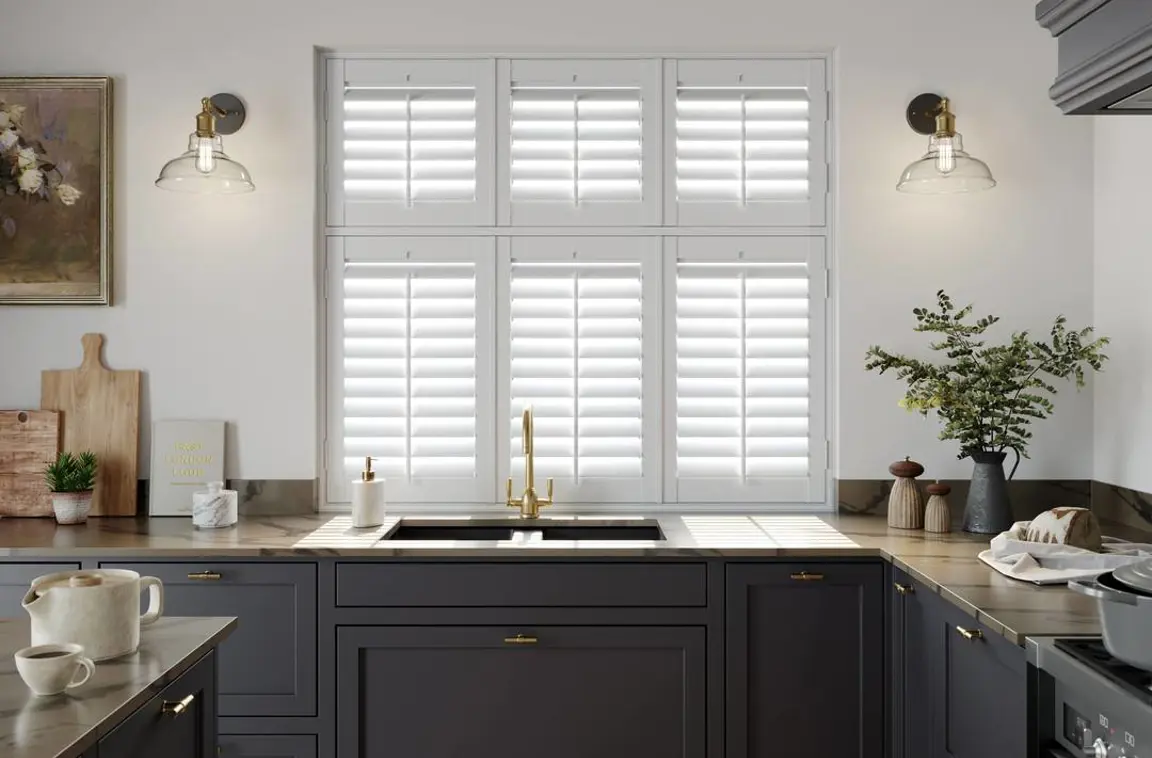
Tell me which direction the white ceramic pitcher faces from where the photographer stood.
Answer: facing to the left of the viewer

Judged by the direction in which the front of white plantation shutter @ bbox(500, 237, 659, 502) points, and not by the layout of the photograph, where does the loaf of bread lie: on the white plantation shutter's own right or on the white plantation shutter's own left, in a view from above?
on the white plantation shutter's own left

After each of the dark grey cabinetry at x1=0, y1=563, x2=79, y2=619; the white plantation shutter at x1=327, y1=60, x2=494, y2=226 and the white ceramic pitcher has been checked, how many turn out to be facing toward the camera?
2

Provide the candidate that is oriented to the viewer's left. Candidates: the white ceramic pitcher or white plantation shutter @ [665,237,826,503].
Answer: the white ceramic pitcher

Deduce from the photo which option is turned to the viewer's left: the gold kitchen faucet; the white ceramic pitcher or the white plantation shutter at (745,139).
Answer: the white ceramic pitcher

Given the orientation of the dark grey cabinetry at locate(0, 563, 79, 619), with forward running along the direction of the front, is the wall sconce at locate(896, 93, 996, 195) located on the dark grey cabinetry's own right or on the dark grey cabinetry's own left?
on the dark grey cabinetry's own left

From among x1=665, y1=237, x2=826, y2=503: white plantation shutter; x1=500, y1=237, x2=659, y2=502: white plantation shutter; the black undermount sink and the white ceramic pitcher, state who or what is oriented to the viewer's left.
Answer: the white ceramic pitcher

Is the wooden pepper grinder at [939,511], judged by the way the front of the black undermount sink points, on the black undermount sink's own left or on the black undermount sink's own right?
on the black undermount sink's own left

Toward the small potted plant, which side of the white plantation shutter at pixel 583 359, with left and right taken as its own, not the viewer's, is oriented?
right
